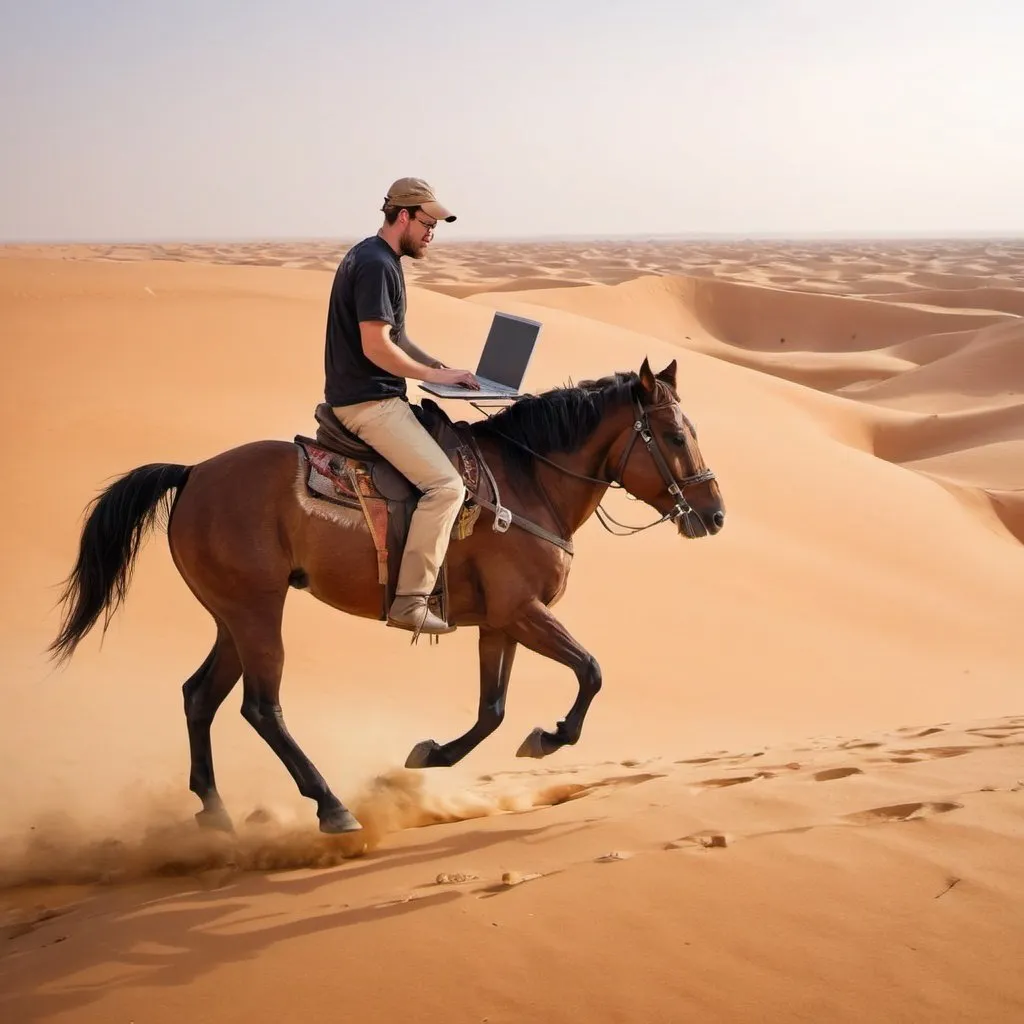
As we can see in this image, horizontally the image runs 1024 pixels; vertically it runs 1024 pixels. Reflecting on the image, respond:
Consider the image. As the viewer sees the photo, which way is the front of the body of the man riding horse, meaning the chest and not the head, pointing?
to the viewer's right

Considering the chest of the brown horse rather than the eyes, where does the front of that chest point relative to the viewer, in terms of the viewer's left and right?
facing to the right of the viewer

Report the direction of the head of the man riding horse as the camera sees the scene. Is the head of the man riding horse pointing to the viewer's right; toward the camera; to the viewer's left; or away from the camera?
to the viewer's right
